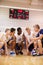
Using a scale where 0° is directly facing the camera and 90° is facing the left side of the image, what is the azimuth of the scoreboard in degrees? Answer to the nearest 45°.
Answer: approximately 0°
